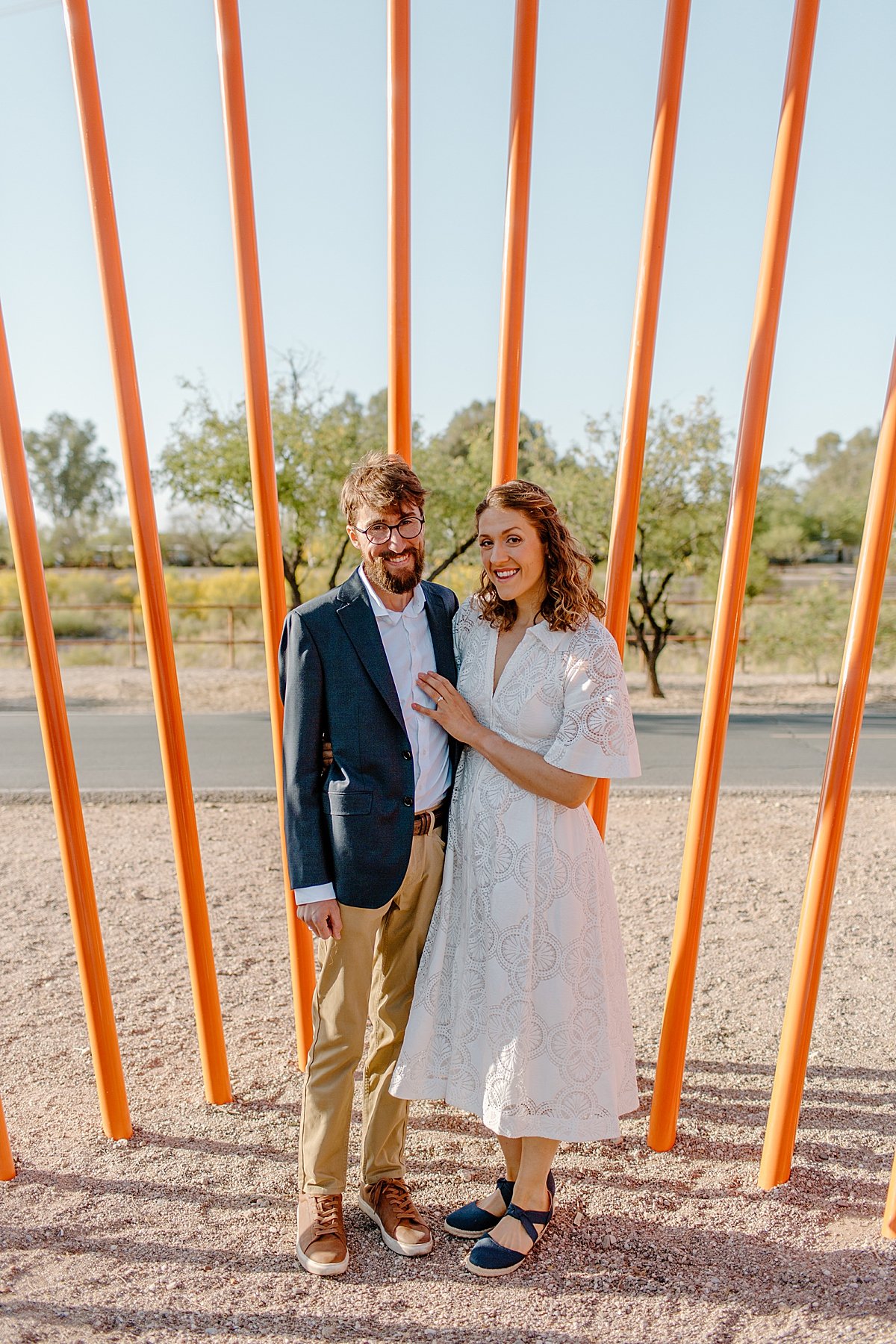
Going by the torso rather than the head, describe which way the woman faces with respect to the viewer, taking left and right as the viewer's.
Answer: facing the viewer and to the left of the viewer

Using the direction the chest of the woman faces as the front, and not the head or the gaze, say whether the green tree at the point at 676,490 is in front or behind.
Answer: behind

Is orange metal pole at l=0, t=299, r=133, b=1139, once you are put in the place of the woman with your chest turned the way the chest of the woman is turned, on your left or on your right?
on your right

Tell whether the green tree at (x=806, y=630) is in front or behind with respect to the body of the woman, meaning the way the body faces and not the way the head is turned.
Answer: behind
